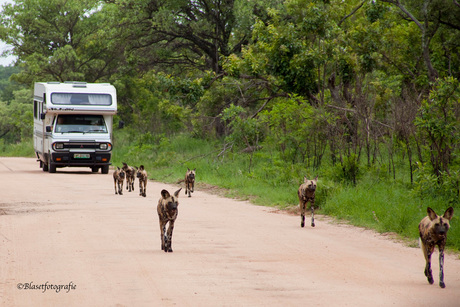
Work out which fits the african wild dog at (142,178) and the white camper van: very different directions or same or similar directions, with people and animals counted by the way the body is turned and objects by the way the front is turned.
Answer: same or similar directions

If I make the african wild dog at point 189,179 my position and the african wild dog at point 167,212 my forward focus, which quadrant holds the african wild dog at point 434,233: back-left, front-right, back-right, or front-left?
front-left

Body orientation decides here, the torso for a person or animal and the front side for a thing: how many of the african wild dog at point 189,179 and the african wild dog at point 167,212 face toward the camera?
2

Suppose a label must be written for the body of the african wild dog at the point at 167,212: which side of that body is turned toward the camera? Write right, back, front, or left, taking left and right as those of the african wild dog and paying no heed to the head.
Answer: front

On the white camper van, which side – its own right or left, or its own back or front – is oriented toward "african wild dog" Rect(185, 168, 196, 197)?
front

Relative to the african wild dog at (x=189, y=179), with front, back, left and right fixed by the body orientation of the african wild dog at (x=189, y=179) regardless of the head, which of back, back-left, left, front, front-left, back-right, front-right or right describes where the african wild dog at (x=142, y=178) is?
right

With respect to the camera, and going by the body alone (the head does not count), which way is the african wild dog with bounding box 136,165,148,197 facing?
toward the camera

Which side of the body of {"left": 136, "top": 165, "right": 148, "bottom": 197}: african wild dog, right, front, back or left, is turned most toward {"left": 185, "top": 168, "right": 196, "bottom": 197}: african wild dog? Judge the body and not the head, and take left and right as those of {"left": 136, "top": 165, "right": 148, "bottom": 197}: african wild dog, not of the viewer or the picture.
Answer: left

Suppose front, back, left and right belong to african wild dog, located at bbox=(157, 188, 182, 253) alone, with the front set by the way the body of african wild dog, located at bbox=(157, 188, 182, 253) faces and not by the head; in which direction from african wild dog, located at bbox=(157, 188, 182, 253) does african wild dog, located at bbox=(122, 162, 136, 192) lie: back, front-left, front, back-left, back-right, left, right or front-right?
back

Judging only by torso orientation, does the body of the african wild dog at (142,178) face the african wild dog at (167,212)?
yes

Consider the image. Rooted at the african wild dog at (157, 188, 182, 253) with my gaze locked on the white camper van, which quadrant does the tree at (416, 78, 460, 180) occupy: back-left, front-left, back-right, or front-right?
front-right

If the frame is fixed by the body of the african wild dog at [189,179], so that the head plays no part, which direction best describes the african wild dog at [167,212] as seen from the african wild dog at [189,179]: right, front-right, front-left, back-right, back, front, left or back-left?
front

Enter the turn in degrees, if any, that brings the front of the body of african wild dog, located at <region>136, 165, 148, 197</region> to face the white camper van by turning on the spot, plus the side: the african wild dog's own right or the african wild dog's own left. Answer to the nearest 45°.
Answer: approximately 180°

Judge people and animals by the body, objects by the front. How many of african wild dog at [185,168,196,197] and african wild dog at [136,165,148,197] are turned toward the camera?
2

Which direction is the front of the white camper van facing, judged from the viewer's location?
facing the viewer

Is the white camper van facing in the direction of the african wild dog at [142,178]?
yes

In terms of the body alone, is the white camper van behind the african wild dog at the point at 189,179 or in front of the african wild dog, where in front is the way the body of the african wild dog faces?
behind

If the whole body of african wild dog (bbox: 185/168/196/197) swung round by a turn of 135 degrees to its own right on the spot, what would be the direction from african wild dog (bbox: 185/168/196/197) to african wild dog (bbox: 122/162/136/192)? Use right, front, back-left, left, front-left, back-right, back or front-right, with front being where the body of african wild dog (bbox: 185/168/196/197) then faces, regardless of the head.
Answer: front

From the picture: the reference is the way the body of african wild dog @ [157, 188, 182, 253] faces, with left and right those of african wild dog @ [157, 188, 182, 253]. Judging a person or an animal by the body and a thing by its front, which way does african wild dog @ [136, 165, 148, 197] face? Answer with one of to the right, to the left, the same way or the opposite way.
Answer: the same way
